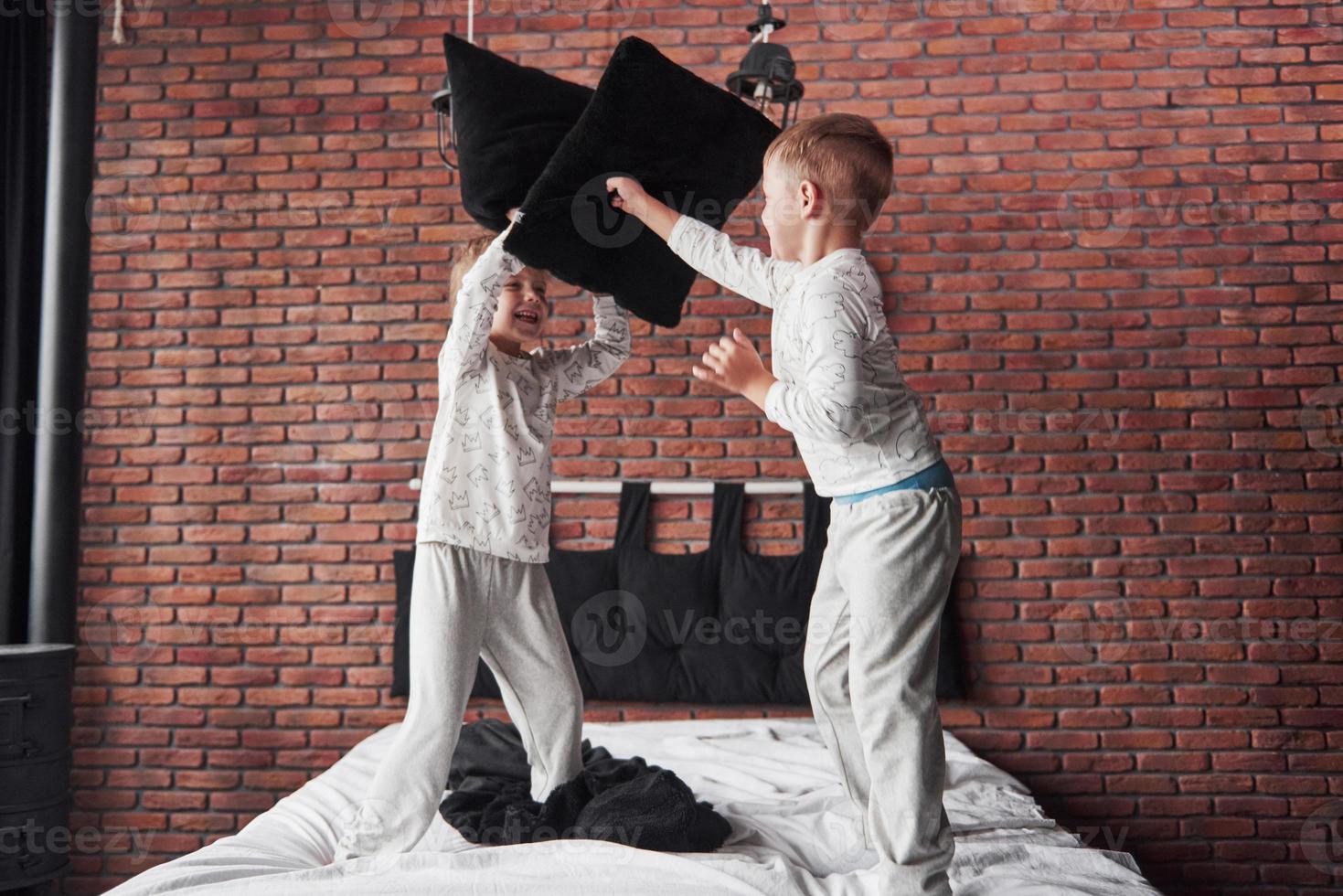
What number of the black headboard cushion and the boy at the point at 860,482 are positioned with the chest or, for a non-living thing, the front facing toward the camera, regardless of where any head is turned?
1

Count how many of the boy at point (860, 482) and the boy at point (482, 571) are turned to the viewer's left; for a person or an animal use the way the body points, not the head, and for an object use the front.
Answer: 1

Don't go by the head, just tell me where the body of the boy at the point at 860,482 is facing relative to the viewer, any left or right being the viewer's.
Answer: facing to the left of the viewer

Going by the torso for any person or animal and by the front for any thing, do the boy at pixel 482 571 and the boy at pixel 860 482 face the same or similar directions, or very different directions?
very different directions

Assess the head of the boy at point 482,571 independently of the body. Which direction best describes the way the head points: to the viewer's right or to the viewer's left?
to the viewer's right

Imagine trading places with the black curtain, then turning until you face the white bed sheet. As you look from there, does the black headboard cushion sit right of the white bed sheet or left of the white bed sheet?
left

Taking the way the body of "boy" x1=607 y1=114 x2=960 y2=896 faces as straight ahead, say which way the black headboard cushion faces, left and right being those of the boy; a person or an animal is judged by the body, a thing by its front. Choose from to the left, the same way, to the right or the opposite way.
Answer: to the left

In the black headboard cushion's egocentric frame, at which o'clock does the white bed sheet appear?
The white bed sheet is roughly at 12 o'clock from the black headboard cushion.

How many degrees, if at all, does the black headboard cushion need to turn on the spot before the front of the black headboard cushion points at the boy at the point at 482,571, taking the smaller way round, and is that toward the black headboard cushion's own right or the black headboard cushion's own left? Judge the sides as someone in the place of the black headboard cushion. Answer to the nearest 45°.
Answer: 0° — it already faces them
